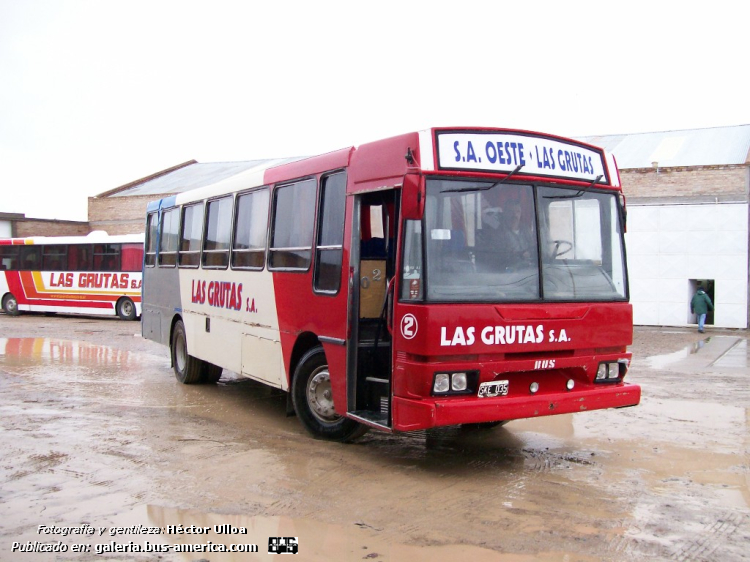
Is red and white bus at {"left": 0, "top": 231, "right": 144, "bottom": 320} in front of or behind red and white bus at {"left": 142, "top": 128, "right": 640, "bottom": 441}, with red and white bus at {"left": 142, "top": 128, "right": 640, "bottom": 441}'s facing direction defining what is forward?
behind

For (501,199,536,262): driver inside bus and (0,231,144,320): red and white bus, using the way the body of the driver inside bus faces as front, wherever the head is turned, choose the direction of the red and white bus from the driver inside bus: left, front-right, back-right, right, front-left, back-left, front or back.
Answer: back

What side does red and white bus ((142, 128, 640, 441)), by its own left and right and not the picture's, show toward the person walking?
left

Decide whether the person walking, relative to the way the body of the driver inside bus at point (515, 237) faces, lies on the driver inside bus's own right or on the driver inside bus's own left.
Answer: on the driver inside bus's own left

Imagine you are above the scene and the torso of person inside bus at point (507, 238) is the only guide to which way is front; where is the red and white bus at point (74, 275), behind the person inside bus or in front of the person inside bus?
behind

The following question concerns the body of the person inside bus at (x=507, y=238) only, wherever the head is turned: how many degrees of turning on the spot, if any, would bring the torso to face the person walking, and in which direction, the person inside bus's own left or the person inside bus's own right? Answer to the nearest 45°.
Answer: approximately 135° to the person inside bus's own left
